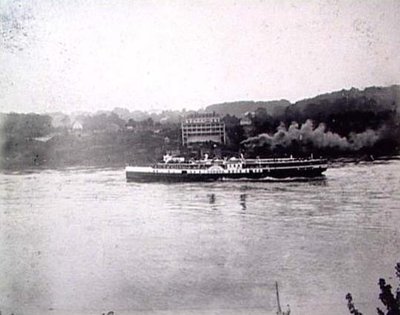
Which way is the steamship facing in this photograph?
to the viewer's left

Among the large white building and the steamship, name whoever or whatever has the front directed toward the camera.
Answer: the large white building

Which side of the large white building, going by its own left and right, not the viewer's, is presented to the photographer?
front

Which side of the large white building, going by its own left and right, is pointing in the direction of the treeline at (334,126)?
left

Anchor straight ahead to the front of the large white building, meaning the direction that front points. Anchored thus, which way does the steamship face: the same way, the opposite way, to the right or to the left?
to the right

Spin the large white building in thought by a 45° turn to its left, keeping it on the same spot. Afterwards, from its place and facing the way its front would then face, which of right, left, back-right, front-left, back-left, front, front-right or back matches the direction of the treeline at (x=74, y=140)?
back-right
